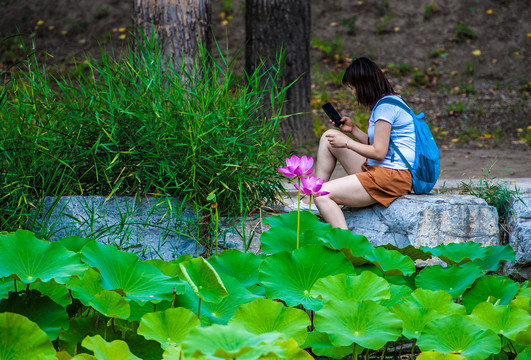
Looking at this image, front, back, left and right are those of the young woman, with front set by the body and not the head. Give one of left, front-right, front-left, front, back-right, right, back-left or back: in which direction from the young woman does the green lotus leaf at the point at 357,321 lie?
left

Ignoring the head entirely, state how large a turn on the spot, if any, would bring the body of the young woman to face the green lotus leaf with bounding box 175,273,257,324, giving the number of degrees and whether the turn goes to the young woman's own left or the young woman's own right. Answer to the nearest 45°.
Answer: approximately 90° to the young woman's own left

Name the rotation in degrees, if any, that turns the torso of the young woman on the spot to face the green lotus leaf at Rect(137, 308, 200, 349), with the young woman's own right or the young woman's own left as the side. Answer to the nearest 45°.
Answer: approximately 90° to the young woman's own left

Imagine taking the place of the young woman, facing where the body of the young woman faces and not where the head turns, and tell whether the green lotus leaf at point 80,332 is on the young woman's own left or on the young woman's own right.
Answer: on the young woman's own left

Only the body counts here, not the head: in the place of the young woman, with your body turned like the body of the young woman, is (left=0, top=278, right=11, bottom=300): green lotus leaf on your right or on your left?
on your left

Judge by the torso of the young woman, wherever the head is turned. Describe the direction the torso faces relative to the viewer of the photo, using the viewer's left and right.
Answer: facing to the left of the viewer

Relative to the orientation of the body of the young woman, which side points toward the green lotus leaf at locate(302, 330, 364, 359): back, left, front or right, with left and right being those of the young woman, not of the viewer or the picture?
left

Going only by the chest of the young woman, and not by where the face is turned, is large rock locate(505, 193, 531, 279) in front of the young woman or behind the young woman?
behind

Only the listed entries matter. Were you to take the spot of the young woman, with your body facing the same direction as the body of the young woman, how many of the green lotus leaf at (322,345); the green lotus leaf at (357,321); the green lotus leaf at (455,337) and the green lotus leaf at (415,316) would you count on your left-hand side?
4

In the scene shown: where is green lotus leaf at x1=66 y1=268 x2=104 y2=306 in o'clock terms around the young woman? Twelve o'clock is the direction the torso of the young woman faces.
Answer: The green lotus leaf is roughly at 10 o'clock from the young woman.

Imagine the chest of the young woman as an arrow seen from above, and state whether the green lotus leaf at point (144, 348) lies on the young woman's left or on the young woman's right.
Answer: on the young woman's left

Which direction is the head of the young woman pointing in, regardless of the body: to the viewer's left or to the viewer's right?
to the viewer's left
